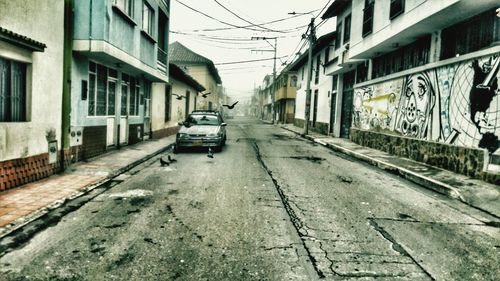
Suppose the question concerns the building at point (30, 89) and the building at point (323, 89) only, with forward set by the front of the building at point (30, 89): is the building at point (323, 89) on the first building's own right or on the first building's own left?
on the first building's own left

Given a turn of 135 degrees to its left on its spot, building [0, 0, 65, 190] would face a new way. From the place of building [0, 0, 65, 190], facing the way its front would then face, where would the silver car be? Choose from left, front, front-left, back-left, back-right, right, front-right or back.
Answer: front-right

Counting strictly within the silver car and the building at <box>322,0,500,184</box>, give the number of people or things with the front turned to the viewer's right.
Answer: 0

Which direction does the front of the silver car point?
toward the camera

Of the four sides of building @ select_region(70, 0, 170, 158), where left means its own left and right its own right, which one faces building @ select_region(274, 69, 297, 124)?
left

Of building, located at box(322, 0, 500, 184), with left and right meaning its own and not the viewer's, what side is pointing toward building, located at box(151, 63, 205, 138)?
right

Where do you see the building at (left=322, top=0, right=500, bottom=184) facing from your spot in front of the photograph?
facing the viewer and to the left of the viewer

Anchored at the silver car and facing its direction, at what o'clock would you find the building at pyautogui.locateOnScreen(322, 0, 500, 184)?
The building is roughly at 10 o'clock from the silver car.

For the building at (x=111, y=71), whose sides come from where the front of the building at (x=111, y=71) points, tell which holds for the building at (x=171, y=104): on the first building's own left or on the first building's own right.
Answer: on the first building's own left

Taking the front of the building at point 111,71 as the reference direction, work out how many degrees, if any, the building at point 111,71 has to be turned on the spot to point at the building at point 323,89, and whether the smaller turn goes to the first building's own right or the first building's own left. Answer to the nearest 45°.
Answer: approximately 90° to the first building's own left

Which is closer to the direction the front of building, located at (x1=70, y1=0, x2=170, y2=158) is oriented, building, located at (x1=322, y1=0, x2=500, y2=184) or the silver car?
the building

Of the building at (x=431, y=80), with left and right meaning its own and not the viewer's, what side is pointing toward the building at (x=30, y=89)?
front

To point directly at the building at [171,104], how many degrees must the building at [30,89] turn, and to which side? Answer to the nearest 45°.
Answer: approximately 90° to its left

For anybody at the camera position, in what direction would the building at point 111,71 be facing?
facing the viewer and to the right of the viewer
